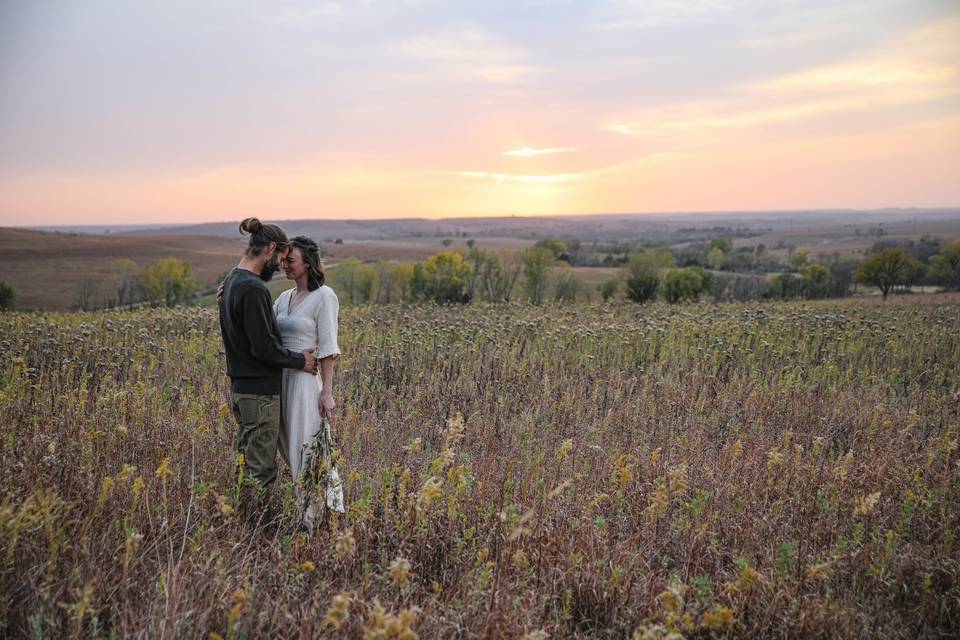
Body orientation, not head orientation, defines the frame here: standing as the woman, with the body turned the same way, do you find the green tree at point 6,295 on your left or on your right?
on your right

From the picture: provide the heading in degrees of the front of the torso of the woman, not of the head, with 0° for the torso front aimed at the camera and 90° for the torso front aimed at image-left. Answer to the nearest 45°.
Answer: approximately 45°

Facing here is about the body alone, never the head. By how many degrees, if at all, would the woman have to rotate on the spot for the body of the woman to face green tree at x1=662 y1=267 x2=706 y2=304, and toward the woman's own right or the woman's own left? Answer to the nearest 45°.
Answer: approximately 180°

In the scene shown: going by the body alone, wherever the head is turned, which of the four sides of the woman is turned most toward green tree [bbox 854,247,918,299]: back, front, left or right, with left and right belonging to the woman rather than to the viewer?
back

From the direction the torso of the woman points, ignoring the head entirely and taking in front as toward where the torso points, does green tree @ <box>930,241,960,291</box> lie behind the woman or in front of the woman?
behind

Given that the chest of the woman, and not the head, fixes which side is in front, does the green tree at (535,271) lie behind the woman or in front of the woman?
behind

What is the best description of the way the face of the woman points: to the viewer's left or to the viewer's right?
to the viewer's left

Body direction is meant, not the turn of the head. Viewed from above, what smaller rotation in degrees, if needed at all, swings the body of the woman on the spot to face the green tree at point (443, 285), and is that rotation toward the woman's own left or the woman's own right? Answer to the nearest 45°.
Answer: approximately 135° to the woman's own right

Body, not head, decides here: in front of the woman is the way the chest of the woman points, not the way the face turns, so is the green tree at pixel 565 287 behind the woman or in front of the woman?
behind
